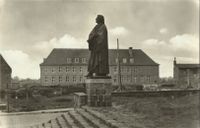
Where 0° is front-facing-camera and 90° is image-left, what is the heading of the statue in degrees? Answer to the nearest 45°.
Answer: approximately 45°

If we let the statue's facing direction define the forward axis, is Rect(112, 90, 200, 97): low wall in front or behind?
behind
